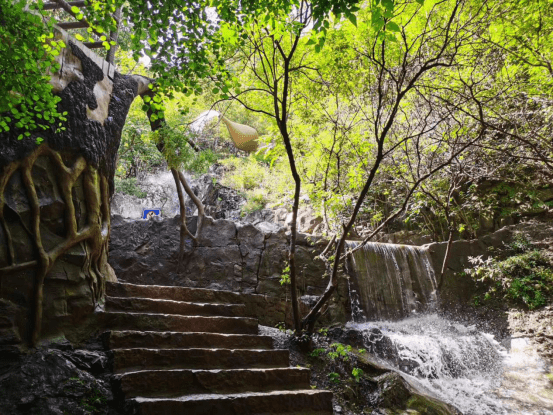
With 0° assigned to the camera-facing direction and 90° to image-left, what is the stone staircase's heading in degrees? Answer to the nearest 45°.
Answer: approximately 0°
